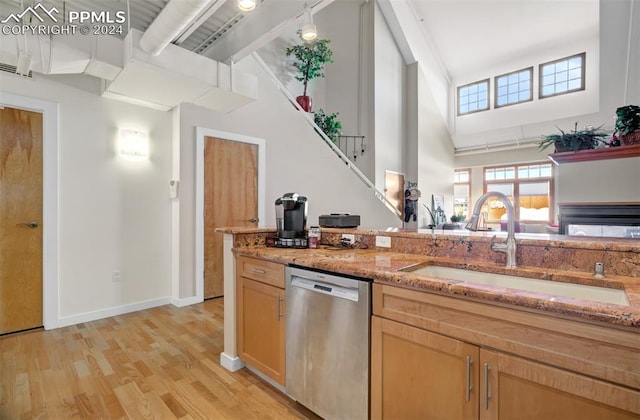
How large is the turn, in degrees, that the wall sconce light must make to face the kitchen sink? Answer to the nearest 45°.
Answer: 0° — it already faces it

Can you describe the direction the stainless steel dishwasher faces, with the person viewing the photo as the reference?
facing the viewer and to the left of the viewer

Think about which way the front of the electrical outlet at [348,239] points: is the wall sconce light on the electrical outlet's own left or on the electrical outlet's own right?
on the electrical outlet's own right

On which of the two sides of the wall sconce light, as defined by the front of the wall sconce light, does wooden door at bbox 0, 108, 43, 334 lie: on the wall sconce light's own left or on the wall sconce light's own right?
on the wall sconce light's own right

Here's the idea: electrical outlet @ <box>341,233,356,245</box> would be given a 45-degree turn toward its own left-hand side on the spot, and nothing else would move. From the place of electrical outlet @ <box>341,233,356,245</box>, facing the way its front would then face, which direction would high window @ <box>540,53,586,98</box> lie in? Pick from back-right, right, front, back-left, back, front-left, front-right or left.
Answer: back-left

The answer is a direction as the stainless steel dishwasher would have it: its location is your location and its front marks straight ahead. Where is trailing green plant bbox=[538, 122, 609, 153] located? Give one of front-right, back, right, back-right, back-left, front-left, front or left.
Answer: back

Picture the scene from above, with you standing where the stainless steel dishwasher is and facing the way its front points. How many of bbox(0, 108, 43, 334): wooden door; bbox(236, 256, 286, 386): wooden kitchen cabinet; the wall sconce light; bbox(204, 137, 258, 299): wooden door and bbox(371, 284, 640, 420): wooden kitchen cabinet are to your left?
1

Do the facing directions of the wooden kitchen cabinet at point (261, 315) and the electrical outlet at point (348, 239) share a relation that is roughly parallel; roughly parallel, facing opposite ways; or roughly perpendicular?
roughly parallel

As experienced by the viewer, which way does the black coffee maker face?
facing the viewer

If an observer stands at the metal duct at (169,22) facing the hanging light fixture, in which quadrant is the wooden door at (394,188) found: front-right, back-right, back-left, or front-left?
front-left

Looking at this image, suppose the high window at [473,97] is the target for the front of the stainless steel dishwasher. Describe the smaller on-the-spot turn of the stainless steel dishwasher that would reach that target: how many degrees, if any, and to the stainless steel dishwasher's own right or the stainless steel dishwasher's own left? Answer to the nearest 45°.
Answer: approximately 180°

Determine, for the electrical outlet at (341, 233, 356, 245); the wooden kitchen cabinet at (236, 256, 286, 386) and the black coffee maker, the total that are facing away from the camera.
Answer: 0

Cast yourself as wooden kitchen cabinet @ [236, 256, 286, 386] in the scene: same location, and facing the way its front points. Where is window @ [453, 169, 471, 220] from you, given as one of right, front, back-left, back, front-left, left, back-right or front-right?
back

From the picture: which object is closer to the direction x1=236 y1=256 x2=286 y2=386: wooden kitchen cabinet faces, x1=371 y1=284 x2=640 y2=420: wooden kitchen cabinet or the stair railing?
the wooden kitchen cabinet

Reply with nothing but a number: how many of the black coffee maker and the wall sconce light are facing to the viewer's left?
0

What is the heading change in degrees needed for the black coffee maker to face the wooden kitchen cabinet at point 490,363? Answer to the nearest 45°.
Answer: approximately 45° to its left
